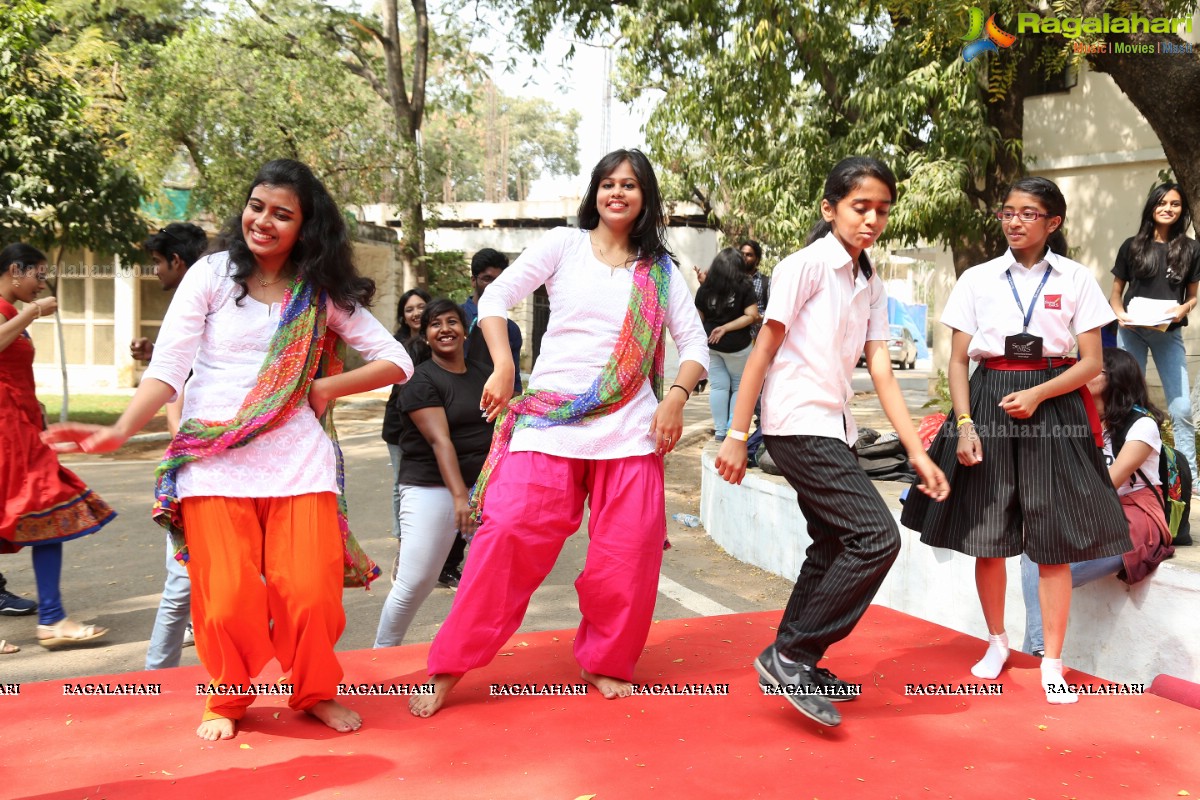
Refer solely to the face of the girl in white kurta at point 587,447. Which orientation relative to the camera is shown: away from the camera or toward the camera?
toward the camera

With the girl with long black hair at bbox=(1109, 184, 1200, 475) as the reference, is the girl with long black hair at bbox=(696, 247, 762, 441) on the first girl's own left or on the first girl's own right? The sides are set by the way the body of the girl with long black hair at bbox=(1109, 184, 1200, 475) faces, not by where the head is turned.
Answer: on the first girl's own right

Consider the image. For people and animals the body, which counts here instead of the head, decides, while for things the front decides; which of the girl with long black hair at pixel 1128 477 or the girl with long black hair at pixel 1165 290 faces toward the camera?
the girl with long black hair at pixel 1165 290

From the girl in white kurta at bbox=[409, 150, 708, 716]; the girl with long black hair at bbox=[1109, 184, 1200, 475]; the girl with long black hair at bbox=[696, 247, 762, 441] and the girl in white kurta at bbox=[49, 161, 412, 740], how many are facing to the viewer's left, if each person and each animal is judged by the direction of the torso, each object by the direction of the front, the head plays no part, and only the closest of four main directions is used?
0

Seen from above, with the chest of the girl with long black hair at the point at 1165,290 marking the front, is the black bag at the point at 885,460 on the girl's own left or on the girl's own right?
on the girl's own right

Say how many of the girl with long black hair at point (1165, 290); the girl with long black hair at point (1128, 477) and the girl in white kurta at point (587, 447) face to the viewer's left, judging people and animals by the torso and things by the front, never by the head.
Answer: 1

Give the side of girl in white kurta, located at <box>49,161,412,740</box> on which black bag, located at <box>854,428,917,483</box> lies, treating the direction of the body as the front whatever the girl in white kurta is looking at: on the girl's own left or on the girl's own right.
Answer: on the girl's own left

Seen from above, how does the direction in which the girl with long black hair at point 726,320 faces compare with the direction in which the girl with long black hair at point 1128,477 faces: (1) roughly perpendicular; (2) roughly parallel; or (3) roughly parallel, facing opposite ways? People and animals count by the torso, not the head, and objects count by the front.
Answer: roughly perpendicular

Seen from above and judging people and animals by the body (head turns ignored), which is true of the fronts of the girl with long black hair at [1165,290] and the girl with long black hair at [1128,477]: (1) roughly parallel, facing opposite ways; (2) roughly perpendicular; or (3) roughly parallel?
roughly perpendicular

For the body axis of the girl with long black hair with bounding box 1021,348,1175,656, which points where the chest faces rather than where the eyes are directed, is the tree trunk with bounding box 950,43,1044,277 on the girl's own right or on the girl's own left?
on the girl's own right

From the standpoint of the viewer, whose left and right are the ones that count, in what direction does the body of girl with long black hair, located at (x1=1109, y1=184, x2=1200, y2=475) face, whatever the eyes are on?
facing the viewer

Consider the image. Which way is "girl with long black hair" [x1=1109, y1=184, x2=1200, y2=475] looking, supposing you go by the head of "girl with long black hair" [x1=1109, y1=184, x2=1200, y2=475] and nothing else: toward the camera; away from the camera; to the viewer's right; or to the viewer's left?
toward the camera

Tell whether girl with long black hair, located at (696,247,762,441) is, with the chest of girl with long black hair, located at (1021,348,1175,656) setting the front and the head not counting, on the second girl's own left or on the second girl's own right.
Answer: on the second girl's own right

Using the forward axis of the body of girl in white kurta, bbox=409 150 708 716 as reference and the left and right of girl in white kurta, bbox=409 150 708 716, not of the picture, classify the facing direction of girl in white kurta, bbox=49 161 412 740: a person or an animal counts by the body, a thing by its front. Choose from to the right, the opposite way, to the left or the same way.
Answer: the same way

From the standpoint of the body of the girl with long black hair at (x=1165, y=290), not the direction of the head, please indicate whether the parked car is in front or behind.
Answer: behind

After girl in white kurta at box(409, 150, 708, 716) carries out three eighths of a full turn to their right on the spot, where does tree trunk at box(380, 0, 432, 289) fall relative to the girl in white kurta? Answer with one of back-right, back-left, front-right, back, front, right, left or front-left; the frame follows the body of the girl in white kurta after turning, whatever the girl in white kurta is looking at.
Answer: front-right

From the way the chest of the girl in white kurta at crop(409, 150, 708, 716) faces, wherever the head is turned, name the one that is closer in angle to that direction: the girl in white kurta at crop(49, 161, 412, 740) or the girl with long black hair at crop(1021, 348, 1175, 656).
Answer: the girl in white kurta
